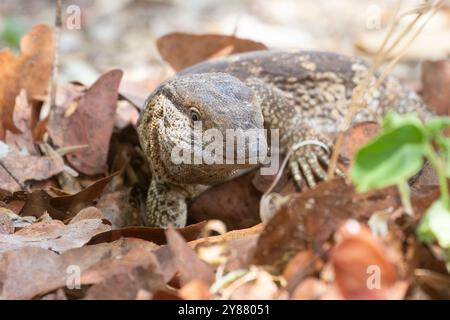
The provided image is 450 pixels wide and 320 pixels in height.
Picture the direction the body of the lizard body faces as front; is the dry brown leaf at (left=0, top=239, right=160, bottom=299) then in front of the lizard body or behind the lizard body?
in front

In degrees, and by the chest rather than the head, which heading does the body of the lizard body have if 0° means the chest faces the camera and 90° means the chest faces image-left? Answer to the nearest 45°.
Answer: approximately 45°

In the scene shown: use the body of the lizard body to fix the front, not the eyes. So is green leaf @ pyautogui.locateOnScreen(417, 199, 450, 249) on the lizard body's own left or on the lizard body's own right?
on the lizard body's own left

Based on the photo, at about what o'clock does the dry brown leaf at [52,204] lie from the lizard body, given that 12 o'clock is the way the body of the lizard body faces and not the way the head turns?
The dry brown leaf is roughly at 12 o'clock from the lizard body.

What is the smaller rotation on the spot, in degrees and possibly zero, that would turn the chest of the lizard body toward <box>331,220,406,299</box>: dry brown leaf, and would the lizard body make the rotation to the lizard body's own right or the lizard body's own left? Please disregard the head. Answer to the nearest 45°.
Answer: approximately 45° to the lizard body's own left

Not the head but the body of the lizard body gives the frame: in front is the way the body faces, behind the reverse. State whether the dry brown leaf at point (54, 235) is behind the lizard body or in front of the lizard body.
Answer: in front
